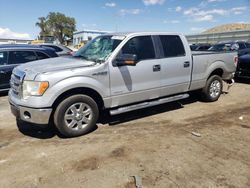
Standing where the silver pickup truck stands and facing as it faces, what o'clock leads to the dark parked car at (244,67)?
The dark parked car is roughly at 6 o'clock from the silver pickup truck.

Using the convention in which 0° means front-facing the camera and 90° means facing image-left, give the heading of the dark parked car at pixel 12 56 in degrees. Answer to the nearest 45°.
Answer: approximately 90°

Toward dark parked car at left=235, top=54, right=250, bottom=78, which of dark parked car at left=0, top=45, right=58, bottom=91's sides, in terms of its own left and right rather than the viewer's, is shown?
back
